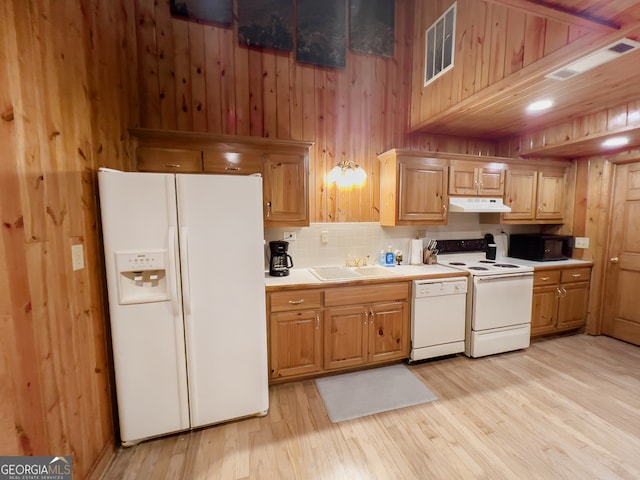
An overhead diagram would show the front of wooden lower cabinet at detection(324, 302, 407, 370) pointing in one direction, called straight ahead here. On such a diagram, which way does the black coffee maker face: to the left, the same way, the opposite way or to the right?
the same way

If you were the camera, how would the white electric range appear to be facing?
facing the viewer and to the right of the viewer

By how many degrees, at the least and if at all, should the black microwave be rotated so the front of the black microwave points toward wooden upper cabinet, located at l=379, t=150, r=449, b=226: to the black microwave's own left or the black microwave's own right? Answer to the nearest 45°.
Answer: approximately 90° to the black microwave's own right

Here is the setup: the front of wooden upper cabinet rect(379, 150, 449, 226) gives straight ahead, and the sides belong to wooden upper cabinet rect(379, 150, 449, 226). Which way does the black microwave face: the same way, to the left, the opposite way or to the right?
the same way

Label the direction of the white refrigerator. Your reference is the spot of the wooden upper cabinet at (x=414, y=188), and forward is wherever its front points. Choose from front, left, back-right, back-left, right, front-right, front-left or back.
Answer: right

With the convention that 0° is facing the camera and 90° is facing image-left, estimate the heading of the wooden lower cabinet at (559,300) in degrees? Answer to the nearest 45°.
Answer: approximately 315°

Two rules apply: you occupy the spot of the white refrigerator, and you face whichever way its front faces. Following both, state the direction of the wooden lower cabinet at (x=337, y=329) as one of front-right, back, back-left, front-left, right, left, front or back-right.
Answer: left

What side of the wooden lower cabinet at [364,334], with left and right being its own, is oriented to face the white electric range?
left

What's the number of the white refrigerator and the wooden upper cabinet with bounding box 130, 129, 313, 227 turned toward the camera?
2

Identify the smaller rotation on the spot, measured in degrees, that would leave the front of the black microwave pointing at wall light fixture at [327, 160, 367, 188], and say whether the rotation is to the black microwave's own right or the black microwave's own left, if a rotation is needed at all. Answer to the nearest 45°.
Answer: approximately 90° to the black microwave's own right

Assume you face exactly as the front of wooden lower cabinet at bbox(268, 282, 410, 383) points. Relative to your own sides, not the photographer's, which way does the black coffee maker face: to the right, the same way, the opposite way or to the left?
the same way

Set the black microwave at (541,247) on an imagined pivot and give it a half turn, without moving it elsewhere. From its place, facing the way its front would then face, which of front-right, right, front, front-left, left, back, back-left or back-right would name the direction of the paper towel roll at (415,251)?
left

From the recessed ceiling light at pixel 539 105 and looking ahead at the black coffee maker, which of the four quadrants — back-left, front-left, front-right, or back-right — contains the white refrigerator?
front-left

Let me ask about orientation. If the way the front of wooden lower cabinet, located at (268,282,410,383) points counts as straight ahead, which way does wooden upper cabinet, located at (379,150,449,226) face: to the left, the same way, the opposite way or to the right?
the same way
